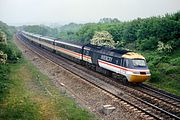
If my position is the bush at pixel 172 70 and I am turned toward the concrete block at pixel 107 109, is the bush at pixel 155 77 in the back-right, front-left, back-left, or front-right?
front-right

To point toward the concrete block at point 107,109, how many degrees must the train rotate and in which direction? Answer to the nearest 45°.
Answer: approximately 45° to its right

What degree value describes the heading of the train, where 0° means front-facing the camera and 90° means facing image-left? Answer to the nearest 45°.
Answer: approximately 315°

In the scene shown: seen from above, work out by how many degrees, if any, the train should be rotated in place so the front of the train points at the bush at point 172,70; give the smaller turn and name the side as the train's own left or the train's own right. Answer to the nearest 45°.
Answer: approximately 45° to the train's own left

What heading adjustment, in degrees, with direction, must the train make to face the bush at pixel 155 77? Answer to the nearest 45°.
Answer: approximately 45° to its left
